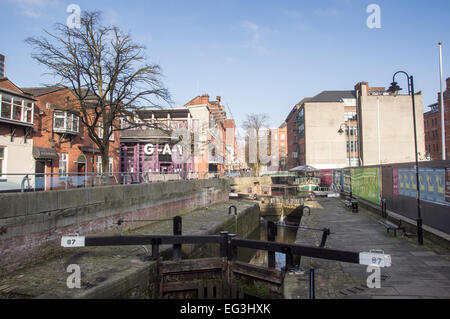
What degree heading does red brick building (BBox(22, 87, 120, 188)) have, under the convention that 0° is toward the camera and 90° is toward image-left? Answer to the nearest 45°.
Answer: approximately 315°
